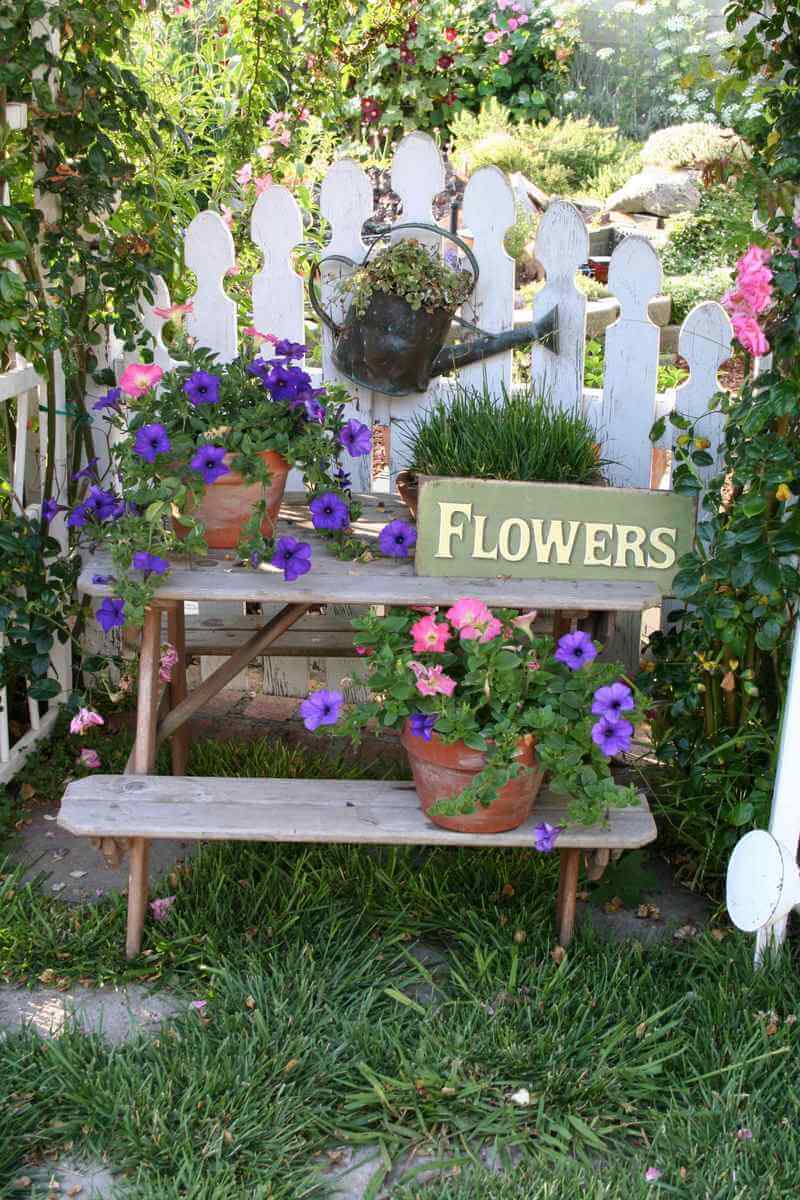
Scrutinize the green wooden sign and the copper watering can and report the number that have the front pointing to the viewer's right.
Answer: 1

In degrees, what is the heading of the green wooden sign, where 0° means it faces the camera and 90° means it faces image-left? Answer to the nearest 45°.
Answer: approximately 0°

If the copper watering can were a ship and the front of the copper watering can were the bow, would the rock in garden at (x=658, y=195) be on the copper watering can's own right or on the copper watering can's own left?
on the copper watering can's own left

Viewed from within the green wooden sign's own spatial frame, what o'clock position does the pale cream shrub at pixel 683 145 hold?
The pale cream shrub is roughly at 6 o'clock from the green wooden sign.

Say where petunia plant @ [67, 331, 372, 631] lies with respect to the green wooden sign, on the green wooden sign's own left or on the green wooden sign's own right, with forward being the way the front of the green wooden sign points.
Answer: on the green wooden sign's own right

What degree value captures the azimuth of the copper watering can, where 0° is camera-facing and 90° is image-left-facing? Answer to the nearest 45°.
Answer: approximately 270°

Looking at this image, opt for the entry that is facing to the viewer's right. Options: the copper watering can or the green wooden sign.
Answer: the copper watering can

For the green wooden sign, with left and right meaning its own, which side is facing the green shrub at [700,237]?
back

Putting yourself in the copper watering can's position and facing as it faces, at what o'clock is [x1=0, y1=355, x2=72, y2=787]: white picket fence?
The white picket fence is roughly at 6 o'clock from the copper watering can.

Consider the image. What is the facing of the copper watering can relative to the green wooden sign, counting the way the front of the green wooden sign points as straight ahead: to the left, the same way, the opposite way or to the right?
to the left

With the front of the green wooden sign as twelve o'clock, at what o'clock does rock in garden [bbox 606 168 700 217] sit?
The rock in garden is roughly at 6 o'clock from the green wooden sign.

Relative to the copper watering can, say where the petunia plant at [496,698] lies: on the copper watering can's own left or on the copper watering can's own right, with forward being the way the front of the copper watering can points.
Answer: on the copper watering can's own right
